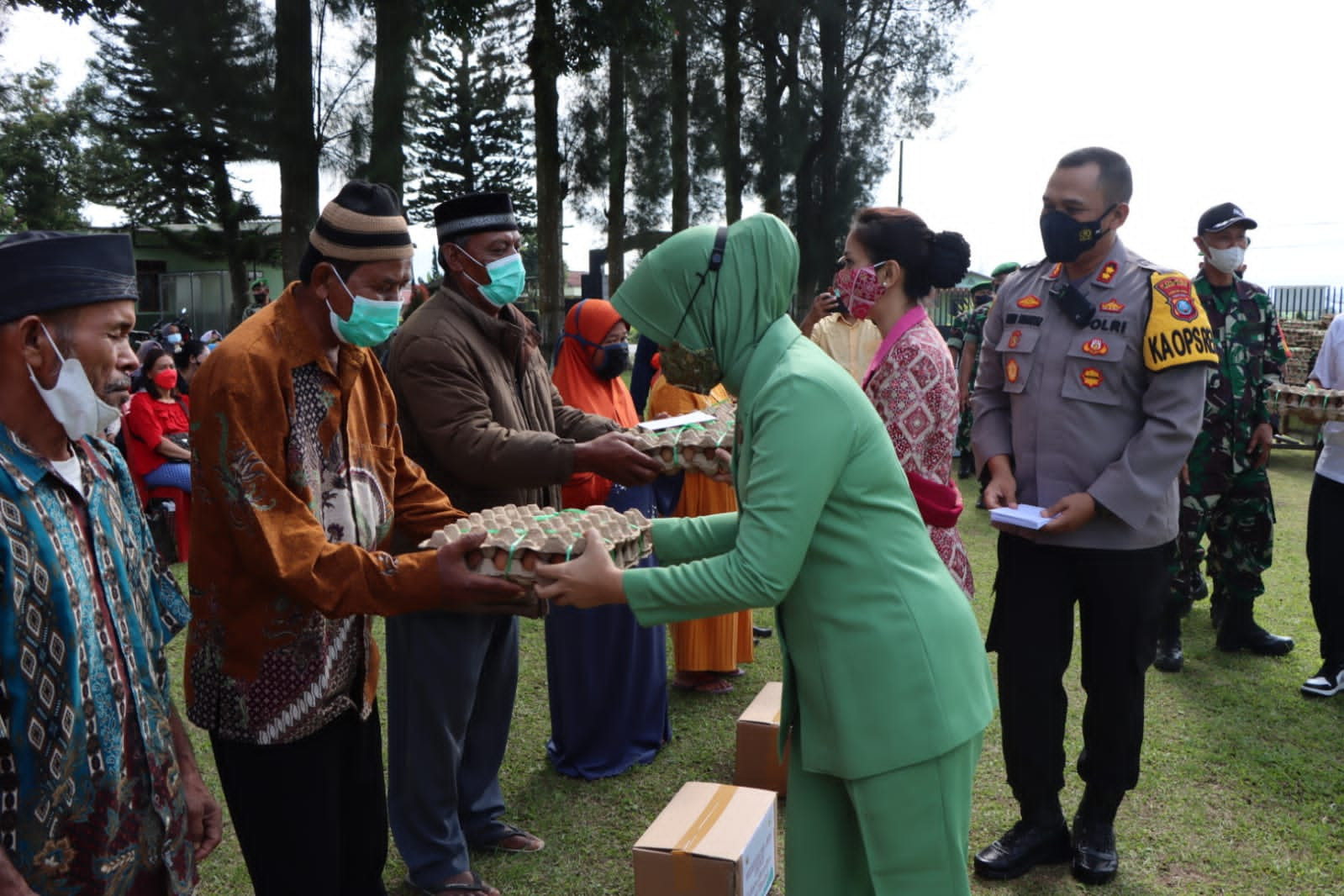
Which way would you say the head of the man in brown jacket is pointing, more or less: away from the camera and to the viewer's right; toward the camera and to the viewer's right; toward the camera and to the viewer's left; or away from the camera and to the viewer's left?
toward the camera and to the viewer's right

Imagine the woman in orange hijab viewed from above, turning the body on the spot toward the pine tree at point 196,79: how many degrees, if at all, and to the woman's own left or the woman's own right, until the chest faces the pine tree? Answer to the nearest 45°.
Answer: approximately 180°

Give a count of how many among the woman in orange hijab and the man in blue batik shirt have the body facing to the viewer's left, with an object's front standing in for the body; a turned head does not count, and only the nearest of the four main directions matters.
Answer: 0

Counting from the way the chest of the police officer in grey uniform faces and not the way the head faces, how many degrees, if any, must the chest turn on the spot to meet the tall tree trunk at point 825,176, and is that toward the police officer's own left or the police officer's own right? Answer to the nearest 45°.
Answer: approximately 135° to the police officer's own right

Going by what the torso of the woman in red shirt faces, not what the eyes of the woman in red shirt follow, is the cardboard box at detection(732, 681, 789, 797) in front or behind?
in front

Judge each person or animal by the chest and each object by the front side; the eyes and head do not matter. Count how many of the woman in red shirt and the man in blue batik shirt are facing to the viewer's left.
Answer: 0

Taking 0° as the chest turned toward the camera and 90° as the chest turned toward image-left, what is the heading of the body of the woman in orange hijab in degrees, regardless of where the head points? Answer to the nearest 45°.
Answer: approximately 315°

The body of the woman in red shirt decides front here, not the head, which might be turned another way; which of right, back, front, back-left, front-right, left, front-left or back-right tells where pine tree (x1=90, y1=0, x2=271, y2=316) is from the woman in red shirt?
back-left

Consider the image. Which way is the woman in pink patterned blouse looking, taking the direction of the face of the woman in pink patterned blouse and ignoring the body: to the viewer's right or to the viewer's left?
to the viewer's left

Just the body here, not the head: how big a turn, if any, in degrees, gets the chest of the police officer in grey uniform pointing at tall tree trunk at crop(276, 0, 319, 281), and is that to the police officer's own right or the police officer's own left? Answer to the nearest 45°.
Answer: approximately 90° to the police officer's own right

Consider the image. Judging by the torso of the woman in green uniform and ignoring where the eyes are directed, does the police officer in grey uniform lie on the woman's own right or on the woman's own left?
on the woman's own right

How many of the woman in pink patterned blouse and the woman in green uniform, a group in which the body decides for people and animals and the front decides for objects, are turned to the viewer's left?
2

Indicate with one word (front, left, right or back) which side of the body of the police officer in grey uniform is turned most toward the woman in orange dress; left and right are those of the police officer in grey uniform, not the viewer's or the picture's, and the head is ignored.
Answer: right

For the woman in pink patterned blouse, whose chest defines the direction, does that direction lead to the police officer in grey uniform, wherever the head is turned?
no

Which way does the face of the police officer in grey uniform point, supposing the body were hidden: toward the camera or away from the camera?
toward the camera

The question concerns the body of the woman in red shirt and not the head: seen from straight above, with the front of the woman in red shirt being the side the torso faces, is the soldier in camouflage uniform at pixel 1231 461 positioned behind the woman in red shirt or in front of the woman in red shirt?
in front
